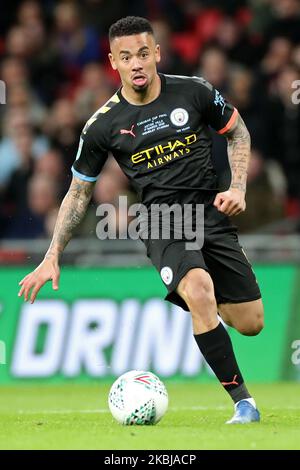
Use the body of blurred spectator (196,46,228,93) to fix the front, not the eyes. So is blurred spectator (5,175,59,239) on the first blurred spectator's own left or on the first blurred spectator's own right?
on the first blurred spectator's own right

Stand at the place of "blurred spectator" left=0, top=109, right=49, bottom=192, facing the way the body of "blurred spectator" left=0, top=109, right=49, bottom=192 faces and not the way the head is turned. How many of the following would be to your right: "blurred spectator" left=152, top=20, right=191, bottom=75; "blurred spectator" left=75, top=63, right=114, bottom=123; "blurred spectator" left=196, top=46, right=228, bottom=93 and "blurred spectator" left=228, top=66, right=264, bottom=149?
0

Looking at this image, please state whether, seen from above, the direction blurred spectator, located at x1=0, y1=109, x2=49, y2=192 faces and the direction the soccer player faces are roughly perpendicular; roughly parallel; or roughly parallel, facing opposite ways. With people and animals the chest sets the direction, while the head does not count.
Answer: roughly parallel

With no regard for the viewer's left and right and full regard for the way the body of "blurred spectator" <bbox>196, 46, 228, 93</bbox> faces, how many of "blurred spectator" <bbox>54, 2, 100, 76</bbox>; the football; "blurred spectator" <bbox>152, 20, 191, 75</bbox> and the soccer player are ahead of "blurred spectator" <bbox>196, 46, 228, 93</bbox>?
2

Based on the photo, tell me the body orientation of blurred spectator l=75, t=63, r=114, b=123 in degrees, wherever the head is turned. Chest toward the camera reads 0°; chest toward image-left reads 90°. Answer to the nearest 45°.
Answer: approximately 0°

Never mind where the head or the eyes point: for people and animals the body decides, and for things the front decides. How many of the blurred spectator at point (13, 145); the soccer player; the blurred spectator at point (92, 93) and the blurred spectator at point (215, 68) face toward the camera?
4

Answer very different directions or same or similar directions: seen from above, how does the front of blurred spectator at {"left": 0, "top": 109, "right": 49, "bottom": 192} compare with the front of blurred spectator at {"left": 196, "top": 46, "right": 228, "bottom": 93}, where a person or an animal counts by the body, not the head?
same or similar directions

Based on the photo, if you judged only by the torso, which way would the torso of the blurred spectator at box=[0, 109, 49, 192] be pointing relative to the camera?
toward the camera

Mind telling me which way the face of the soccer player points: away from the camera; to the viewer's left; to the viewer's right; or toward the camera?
toward the camera

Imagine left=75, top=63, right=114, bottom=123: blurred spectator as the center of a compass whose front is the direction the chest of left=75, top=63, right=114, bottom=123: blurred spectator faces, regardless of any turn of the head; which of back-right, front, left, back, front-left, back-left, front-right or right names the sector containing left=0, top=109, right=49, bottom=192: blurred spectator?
right

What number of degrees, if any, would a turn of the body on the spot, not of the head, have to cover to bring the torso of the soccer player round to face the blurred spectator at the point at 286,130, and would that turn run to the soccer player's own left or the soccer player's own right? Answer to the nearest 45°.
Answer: approximately 180°

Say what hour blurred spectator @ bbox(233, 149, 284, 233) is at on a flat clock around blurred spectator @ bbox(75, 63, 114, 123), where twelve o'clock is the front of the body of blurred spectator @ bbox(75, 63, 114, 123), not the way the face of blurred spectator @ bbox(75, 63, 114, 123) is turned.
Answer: blurred spectator @ bbox(233, 149, 284, 233) is roughly at 10 o'clock from blurred spectator @ bbox(75, 63, 114, 123).

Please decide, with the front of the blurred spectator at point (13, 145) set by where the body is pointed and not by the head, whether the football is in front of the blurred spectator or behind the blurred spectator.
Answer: in front

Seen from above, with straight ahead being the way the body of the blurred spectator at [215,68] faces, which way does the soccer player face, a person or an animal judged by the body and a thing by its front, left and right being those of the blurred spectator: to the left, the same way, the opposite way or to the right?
the same way

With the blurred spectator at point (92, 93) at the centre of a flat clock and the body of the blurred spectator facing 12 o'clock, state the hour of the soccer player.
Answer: The soccer player is roughly at 12 o'clock from the blurred spectator.

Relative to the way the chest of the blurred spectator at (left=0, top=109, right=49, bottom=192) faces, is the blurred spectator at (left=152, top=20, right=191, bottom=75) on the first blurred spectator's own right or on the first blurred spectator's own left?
on the first blurred spectator's own left

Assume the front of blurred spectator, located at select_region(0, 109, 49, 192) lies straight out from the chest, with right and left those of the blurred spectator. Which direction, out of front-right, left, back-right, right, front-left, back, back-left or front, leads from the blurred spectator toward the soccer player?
front

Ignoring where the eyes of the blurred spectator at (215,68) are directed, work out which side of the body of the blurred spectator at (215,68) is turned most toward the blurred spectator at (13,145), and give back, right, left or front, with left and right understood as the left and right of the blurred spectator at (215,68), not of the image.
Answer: right
